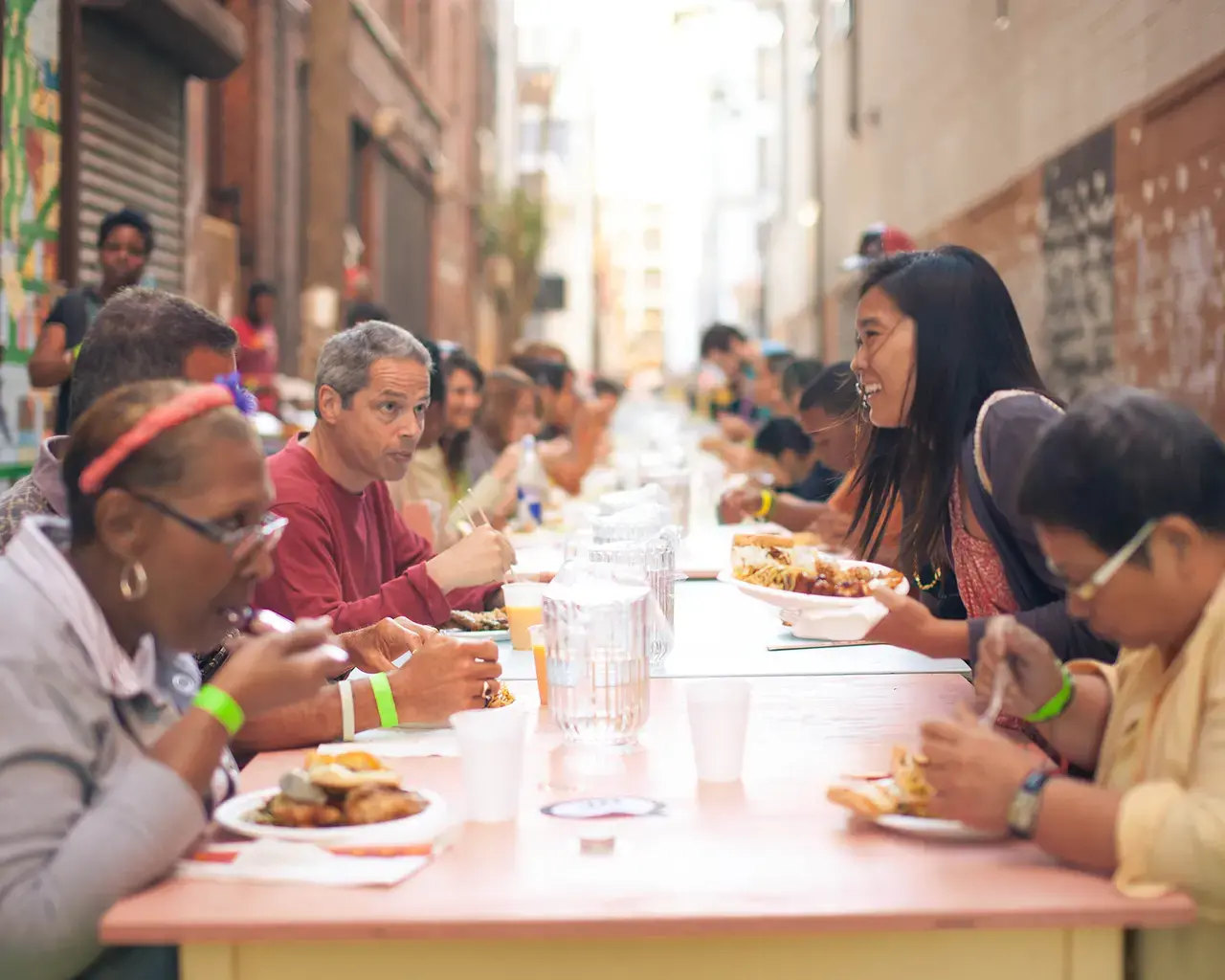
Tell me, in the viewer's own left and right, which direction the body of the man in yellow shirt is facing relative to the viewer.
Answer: facing to the left of the viewer

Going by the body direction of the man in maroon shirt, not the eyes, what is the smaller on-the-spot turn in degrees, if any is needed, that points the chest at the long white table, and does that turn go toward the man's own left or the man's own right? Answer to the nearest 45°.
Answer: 0° — they already face it

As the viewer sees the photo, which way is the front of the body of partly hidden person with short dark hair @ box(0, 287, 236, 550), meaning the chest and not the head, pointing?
to the viewer's right

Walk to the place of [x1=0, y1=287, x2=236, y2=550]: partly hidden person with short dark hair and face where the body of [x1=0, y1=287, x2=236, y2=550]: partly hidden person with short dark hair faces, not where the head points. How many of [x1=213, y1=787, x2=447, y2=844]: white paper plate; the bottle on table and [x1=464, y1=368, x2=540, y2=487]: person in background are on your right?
1

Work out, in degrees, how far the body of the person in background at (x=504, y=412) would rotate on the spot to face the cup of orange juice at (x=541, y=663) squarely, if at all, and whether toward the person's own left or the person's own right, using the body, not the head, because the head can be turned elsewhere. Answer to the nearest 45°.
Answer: approximately 90° to the person's own right

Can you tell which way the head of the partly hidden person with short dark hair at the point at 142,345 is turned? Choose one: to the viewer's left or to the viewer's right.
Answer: to the viewer's right

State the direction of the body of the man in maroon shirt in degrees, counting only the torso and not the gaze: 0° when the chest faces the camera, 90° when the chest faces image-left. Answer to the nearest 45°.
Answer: approximately 315°

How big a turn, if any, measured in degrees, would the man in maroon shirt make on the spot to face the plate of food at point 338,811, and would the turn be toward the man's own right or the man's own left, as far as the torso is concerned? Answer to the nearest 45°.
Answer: approximately 45° to the man's own right

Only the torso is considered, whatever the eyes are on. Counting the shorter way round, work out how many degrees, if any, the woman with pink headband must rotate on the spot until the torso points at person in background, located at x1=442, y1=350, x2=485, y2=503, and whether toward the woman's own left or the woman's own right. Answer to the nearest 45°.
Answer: approximately 90° to the woman's own left

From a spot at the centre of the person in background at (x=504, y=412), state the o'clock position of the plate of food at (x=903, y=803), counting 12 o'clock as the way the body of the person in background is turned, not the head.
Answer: The plate of food is roughly at 3 o'clock from the person in background.

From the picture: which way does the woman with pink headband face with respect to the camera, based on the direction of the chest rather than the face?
to the viewer's right
